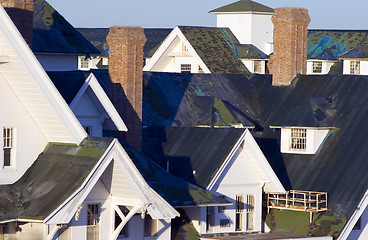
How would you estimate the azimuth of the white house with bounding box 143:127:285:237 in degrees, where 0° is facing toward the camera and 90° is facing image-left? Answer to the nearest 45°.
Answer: approximately 315°
